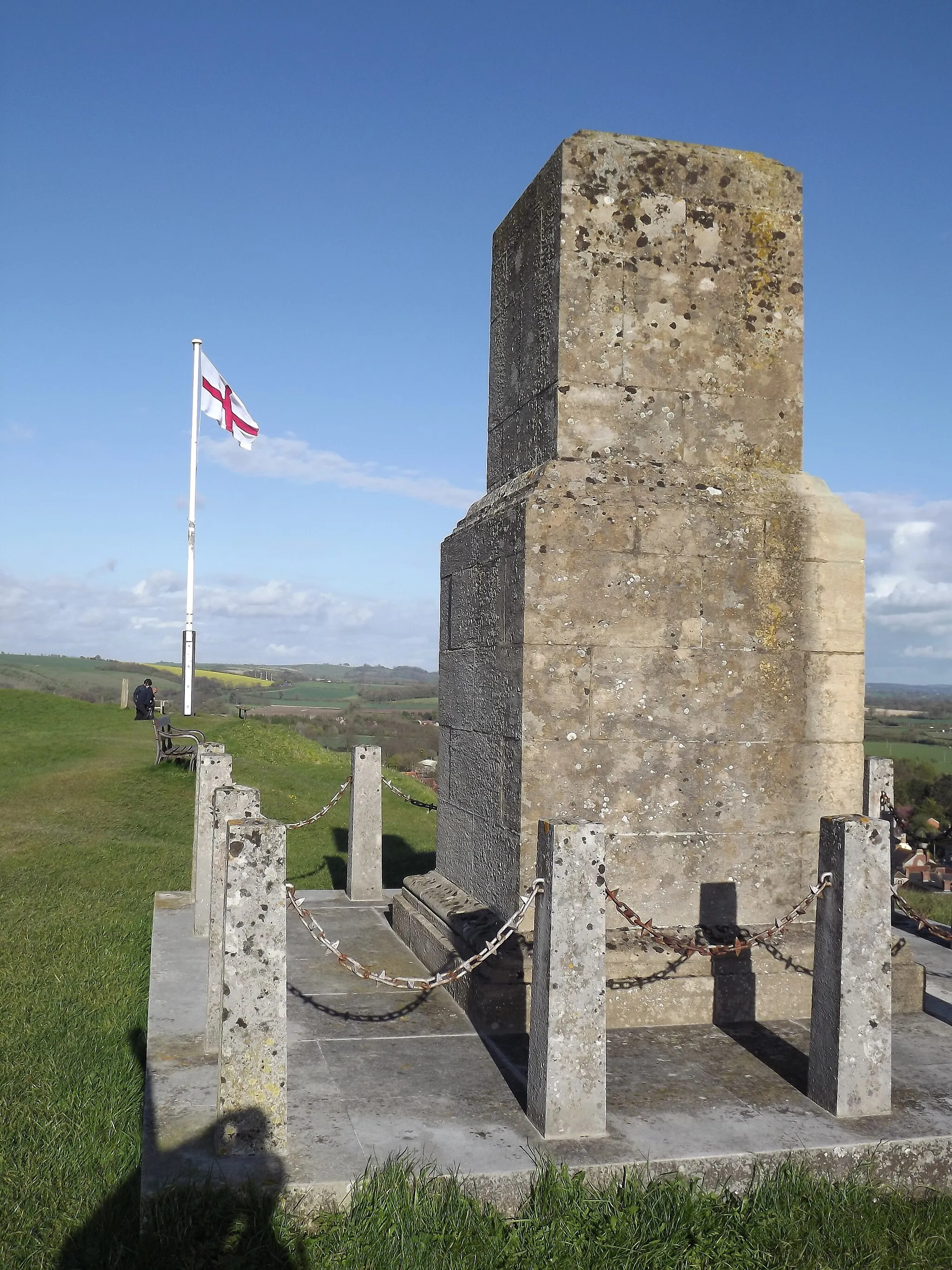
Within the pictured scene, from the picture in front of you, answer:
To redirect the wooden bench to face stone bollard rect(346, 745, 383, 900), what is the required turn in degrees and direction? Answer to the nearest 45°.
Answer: approximately 90° to its right

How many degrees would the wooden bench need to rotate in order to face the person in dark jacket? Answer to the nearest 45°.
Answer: approximately 90° to its left

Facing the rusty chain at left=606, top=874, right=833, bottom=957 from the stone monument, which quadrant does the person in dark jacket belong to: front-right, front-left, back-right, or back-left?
back-right

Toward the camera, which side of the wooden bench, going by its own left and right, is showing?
right

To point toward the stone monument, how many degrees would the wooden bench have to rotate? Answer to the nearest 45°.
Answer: approximately 90° to its right

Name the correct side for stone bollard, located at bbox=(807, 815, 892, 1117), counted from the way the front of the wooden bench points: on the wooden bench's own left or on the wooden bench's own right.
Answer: on the wooden bench's own right

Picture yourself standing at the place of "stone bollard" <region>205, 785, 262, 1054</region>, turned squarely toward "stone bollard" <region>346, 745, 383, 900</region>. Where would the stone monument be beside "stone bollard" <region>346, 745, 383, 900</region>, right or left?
right
